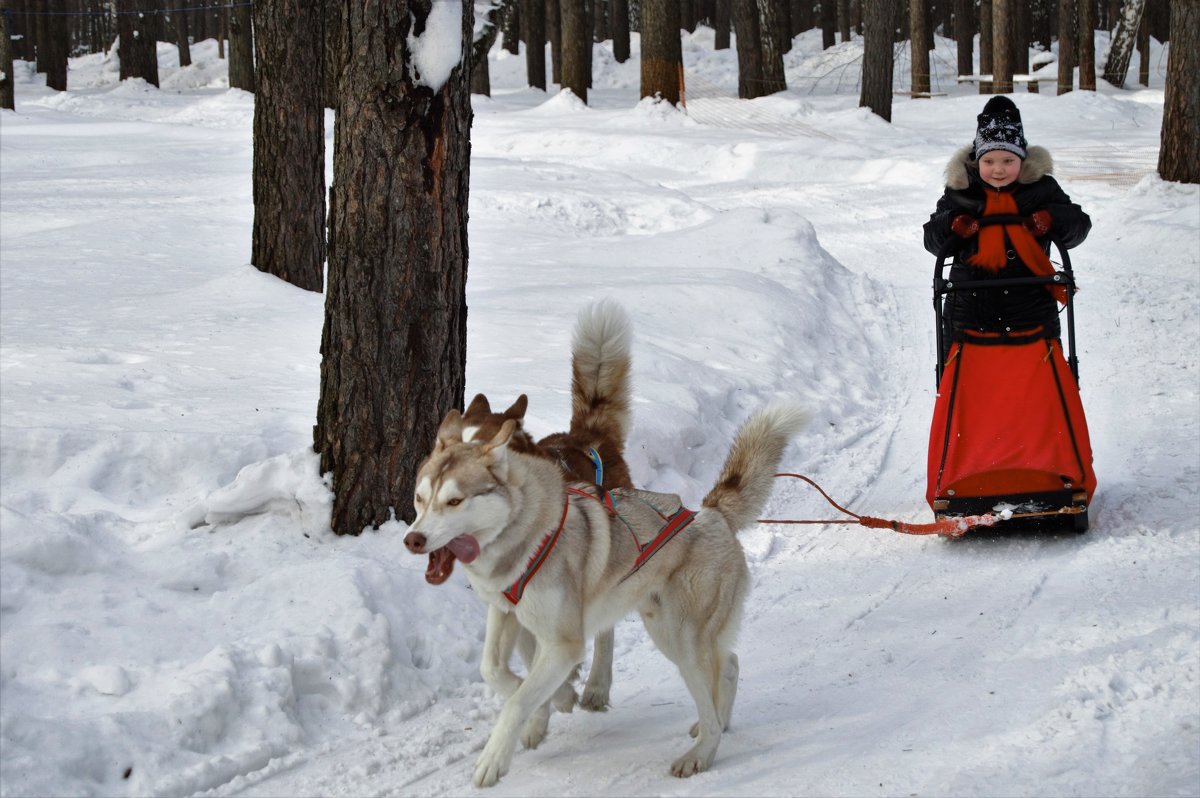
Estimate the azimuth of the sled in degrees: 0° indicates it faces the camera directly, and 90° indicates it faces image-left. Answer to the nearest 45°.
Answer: approximately 0°

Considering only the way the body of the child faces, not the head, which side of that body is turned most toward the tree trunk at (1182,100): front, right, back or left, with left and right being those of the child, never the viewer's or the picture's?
back

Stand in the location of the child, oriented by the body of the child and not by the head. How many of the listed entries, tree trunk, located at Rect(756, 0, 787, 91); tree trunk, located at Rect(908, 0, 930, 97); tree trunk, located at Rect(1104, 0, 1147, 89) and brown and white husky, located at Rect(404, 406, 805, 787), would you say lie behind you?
3

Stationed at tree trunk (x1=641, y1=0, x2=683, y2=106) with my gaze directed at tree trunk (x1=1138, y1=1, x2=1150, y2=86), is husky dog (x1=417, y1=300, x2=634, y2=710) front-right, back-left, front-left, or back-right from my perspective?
back-right

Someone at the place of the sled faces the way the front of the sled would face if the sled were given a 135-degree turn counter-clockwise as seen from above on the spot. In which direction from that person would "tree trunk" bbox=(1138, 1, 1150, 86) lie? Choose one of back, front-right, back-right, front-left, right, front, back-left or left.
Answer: front-left

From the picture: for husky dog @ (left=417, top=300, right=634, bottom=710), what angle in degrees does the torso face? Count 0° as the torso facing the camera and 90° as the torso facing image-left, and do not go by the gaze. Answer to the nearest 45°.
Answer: approximately 45°
